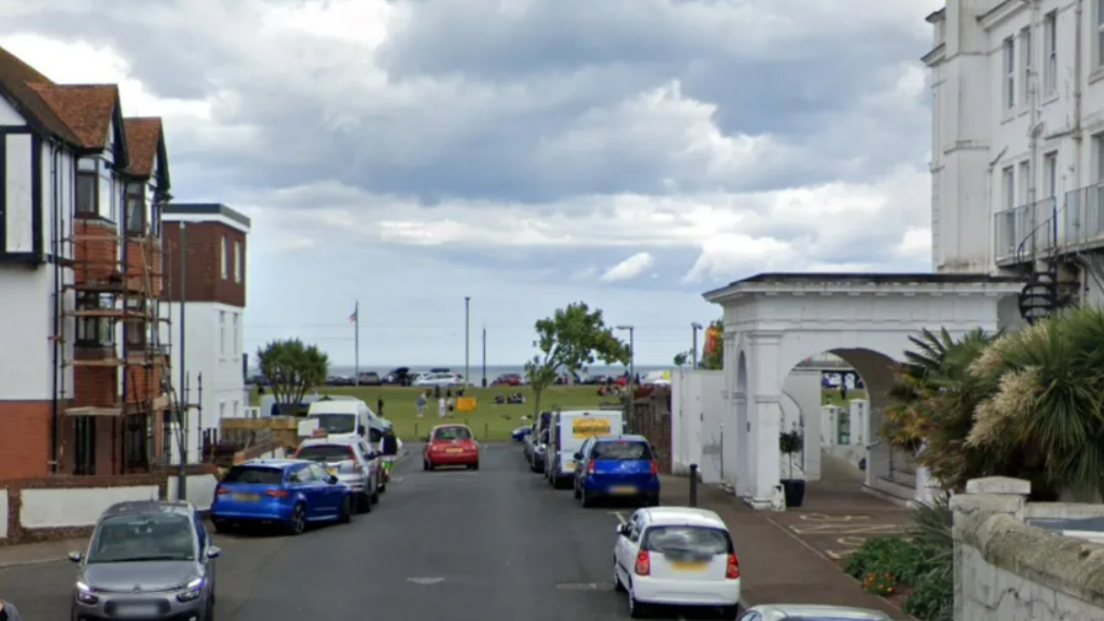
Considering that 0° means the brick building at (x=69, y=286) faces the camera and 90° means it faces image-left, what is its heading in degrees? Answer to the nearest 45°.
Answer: approximately 315°

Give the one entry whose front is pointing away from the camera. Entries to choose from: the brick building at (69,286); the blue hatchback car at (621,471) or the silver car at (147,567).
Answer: the blue hatchback car

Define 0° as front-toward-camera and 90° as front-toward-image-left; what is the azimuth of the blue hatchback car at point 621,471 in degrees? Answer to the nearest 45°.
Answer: approximately 180°

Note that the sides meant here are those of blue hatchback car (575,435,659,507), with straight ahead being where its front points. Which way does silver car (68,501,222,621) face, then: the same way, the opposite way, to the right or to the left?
the opposite way

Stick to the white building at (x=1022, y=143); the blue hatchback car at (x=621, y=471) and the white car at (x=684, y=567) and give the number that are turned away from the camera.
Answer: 2

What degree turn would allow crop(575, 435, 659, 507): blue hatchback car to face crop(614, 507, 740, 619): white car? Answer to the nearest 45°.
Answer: approximately 180°

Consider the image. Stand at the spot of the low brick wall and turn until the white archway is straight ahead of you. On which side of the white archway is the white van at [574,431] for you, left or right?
left

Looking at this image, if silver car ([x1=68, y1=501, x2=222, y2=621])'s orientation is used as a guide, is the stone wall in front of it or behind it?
in front

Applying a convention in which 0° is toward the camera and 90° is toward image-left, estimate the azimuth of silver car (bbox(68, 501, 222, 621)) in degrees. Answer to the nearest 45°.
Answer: approximately 0°

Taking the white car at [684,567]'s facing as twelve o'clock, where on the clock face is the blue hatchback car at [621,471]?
The blue hatchback car is roughly at 12 o'clock from the white car.

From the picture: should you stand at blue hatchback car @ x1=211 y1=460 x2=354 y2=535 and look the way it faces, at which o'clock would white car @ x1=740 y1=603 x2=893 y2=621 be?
The white car is roughly at 4 o'clock from the blue hatchback car.

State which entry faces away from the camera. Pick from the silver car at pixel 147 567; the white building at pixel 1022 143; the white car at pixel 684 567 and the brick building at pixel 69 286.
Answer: the white car
